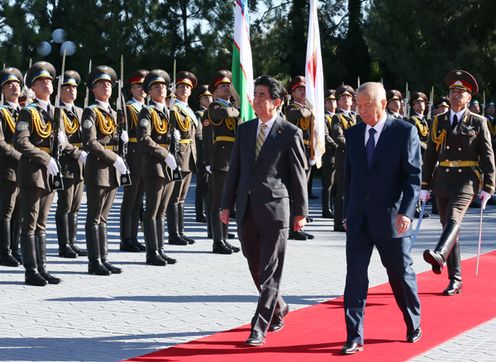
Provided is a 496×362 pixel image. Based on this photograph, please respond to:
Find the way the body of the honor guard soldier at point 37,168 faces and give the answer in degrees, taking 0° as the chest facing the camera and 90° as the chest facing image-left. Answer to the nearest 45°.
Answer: approximately 315°

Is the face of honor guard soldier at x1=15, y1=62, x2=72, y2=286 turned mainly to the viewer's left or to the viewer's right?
to the viewer's right

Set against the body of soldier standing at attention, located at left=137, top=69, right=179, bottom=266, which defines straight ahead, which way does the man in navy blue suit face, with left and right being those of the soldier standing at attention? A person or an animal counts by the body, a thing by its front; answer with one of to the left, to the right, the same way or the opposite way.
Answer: to the right

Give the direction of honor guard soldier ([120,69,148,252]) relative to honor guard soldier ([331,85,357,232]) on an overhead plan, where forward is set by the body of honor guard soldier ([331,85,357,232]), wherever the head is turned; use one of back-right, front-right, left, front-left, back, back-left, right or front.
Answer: right

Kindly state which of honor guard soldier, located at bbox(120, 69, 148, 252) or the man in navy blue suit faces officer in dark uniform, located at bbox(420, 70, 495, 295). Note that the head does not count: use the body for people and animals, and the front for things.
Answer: the honor guard soldier

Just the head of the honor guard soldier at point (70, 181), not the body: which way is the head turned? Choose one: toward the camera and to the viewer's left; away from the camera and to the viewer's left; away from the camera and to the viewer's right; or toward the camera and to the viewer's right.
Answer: toward the camera and to the viewer's right

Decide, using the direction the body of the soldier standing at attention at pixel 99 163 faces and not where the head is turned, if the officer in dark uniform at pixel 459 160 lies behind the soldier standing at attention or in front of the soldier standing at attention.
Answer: in front

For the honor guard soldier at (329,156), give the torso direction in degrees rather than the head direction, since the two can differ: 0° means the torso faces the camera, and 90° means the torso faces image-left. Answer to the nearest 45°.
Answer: approximately 315°

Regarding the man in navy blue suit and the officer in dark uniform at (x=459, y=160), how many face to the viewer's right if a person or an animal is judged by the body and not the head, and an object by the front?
0

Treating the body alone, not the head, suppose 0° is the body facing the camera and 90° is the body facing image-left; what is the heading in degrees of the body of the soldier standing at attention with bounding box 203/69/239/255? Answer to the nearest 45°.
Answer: approximately 315°

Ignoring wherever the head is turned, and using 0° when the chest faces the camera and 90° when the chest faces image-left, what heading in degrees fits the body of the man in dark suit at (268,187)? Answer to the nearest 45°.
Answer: approximately 45°
